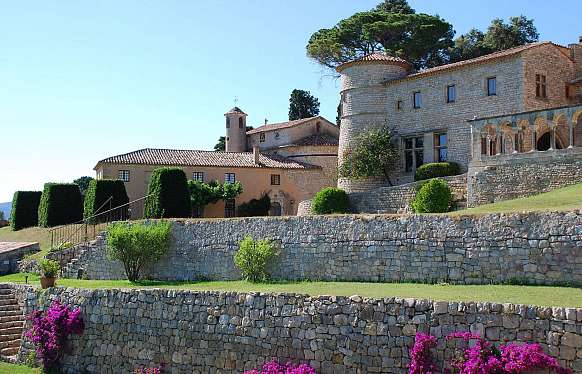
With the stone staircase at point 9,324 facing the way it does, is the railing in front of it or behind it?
behind

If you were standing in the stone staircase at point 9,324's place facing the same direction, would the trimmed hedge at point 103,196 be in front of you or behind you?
behind

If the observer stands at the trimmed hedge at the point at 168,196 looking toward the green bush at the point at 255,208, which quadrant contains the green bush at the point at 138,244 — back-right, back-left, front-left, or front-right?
back-right

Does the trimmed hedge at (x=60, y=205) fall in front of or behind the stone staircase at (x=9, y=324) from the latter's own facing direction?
behind

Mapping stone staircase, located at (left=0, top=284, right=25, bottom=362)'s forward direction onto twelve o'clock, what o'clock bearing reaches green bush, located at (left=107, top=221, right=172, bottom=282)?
The green bush is roughly at 9 o'clock from the stone staircase.

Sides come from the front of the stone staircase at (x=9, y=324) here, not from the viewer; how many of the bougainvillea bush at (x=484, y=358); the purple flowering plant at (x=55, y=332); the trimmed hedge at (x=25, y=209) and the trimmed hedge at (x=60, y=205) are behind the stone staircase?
2

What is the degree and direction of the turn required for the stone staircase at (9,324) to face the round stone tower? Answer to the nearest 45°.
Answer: approximately 135° to its left

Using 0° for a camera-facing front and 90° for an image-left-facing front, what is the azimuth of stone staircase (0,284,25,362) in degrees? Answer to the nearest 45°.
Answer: approximately 0°

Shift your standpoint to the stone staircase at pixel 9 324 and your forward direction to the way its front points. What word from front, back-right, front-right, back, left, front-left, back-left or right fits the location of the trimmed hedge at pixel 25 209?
back

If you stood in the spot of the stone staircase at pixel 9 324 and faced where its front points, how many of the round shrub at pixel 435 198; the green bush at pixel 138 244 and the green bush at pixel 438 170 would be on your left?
3

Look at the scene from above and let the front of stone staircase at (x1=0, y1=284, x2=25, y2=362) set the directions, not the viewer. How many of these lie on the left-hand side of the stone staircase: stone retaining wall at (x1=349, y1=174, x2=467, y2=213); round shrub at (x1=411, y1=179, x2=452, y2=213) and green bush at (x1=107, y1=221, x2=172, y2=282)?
3
